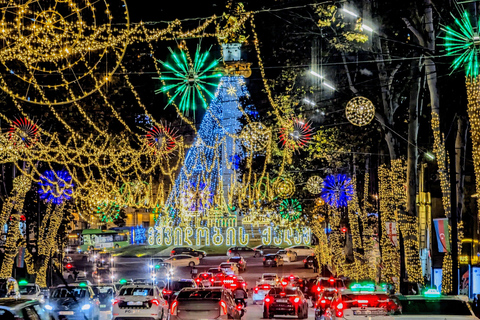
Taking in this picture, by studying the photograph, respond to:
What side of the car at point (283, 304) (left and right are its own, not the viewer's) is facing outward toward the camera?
back

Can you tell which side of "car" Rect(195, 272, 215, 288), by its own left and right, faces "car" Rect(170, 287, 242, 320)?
back

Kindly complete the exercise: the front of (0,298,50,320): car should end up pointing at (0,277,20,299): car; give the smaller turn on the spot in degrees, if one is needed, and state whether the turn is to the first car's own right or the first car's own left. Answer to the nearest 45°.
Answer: approximately 135° to the first car's own left

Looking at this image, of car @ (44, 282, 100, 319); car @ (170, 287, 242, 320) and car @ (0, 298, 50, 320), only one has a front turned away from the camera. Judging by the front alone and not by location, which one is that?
car @ (170, 287, 242, 320)

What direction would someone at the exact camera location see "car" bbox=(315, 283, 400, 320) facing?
facing away from the viewer

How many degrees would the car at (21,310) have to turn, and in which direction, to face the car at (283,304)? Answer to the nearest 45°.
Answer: approximately 90° to its left

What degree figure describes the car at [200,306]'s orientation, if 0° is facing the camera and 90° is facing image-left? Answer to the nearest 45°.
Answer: approximately 180°

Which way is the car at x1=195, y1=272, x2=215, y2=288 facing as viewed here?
away from the camera

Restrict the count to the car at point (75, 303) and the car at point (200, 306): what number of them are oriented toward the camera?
1

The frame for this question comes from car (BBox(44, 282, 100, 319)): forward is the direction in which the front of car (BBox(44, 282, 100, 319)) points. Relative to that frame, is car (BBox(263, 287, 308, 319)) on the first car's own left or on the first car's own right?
on the first car's own left

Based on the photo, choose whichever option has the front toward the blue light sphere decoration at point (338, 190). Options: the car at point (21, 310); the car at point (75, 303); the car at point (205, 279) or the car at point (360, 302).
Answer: the car at point (360, 302)

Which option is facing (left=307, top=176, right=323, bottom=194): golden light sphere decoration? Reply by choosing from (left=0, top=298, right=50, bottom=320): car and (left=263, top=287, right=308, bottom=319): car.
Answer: (left=263, top=287, right=308, bottom=319): car
